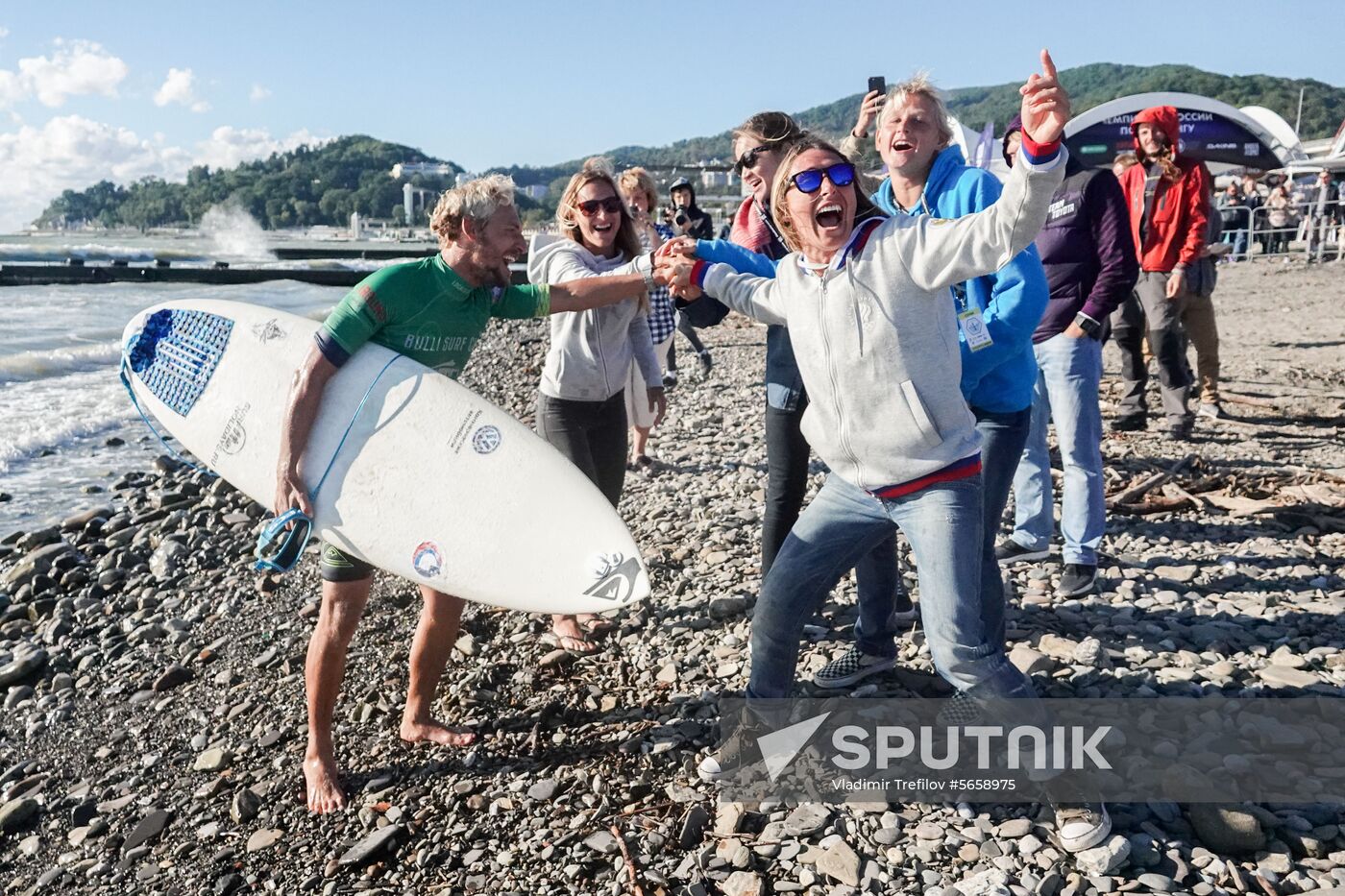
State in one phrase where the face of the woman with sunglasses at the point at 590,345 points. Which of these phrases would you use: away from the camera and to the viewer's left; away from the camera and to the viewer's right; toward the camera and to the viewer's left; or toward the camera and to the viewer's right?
toward the camera and to the viewer's right

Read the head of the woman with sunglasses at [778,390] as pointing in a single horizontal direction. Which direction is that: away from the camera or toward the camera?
toward the camera

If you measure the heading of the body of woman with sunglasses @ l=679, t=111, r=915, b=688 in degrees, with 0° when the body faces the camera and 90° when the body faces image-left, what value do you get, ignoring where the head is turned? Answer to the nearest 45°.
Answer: approximately 90°

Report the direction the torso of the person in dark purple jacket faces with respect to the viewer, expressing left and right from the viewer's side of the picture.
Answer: facing the viewer and to the left of the viewer

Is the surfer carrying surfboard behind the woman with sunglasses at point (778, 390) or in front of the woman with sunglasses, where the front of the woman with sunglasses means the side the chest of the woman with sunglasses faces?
in front

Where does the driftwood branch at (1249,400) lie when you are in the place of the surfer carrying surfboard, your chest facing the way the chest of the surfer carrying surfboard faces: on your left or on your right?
on your left

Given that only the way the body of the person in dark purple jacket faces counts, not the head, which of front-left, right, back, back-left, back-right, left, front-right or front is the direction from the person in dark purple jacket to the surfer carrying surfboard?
front

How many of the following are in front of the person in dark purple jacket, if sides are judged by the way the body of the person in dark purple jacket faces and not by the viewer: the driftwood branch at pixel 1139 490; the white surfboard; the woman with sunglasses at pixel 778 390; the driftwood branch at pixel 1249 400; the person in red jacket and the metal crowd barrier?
2

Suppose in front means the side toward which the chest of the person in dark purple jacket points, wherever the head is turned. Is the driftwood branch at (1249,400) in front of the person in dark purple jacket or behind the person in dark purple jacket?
behind

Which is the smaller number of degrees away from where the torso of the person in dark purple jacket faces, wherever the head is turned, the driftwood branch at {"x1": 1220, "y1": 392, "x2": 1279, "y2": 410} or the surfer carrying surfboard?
the surfer carrying surfboard

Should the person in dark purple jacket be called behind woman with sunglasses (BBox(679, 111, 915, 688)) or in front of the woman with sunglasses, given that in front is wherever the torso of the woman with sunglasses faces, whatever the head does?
behind

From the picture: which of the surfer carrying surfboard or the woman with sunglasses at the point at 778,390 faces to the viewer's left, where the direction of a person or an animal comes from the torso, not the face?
the woman with sunglasses
